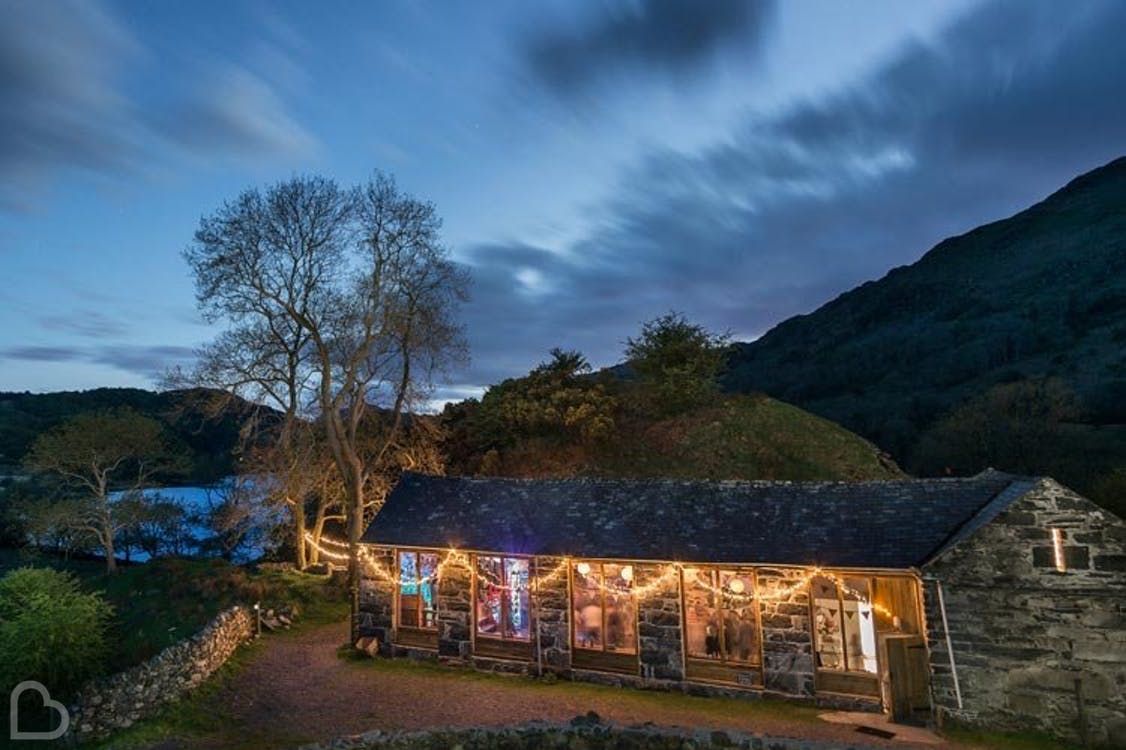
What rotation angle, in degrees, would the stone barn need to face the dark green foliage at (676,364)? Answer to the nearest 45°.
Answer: approximately 135° to its right

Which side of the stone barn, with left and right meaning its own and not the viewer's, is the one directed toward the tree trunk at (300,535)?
right

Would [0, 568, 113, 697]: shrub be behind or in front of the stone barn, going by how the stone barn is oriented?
in front

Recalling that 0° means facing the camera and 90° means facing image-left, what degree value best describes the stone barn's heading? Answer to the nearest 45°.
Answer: approximately 45°

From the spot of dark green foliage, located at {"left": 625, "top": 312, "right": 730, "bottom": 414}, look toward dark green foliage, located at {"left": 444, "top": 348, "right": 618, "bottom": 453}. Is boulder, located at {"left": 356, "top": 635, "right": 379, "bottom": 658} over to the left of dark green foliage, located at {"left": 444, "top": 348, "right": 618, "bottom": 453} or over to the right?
left
